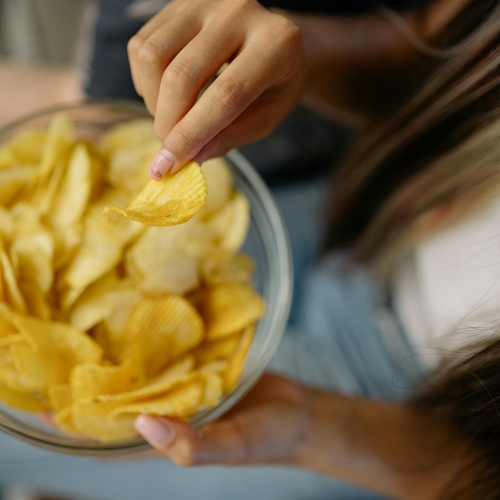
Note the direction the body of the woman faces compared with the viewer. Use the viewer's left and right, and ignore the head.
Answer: facing to the left of the viewer
